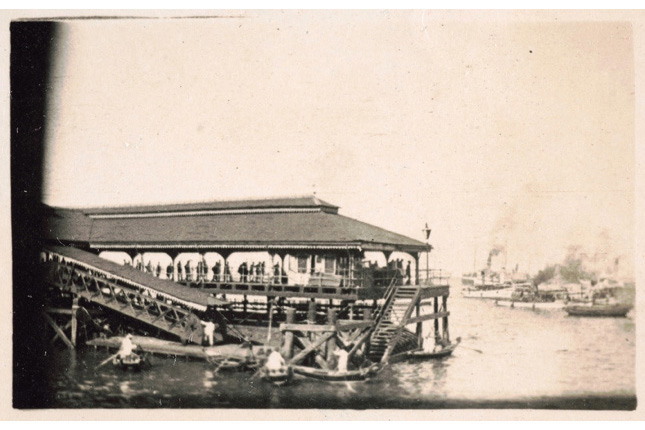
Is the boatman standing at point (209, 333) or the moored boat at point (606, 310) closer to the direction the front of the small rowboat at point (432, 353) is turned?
the moored boat

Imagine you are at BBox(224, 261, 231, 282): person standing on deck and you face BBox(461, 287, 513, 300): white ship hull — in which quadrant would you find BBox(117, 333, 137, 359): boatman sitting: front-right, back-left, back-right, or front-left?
back-right

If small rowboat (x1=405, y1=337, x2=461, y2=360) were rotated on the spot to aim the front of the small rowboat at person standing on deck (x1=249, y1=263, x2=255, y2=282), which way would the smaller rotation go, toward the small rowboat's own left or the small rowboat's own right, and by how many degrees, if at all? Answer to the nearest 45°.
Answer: approximately 180°

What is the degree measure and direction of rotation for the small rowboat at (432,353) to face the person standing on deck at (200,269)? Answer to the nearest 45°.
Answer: approximately 180°

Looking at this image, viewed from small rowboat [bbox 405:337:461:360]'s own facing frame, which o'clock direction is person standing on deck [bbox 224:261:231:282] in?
The person standing on deck is roughly at 6 o'clock from the small rowboat.

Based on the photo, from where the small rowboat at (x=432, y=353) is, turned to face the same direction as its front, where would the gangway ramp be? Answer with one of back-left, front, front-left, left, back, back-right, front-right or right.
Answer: back

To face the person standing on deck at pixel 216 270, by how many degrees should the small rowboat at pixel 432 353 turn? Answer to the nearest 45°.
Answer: approximately 180°

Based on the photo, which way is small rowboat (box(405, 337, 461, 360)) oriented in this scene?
to the viewer's right

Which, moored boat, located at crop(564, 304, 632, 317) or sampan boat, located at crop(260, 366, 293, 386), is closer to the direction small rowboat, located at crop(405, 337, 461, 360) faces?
the moored boat
